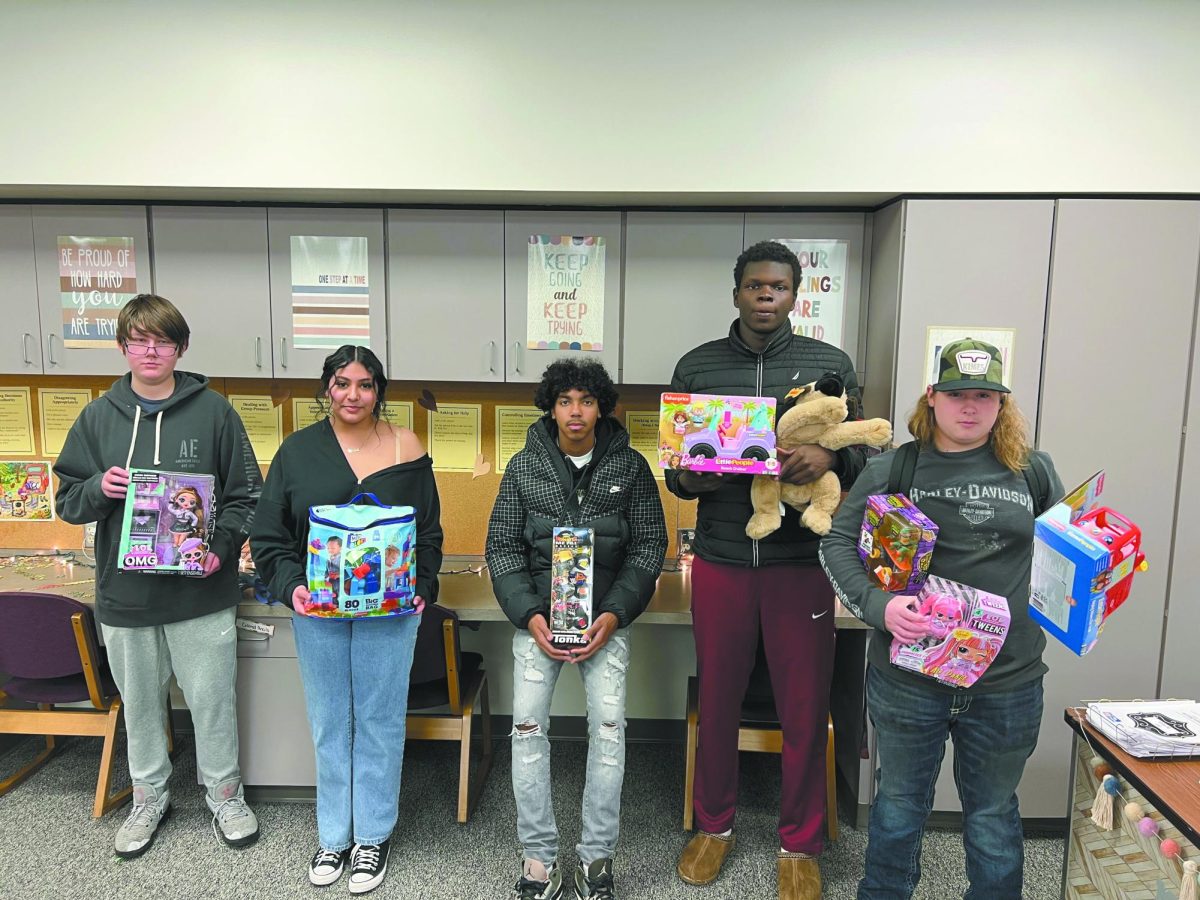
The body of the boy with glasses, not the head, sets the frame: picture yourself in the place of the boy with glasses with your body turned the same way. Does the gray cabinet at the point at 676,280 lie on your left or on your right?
on your left

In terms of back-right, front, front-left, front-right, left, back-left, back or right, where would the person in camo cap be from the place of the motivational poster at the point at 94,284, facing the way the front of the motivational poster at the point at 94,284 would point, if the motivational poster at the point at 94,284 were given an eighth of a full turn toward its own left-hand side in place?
front

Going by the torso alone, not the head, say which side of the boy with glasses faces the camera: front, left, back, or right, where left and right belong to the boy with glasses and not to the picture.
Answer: front

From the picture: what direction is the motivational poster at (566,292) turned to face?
toward the camera

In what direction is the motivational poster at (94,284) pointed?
toward the camera

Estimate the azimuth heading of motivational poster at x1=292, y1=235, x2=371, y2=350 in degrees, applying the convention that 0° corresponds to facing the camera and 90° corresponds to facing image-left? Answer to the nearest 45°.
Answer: approximately 0°

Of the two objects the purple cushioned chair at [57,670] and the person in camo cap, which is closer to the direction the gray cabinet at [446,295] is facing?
the person in camo cap

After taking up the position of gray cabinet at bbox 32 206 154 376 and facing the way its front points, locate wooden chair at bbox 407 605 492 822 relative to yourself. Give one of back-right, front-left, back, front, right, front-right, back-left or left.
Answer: front-left
